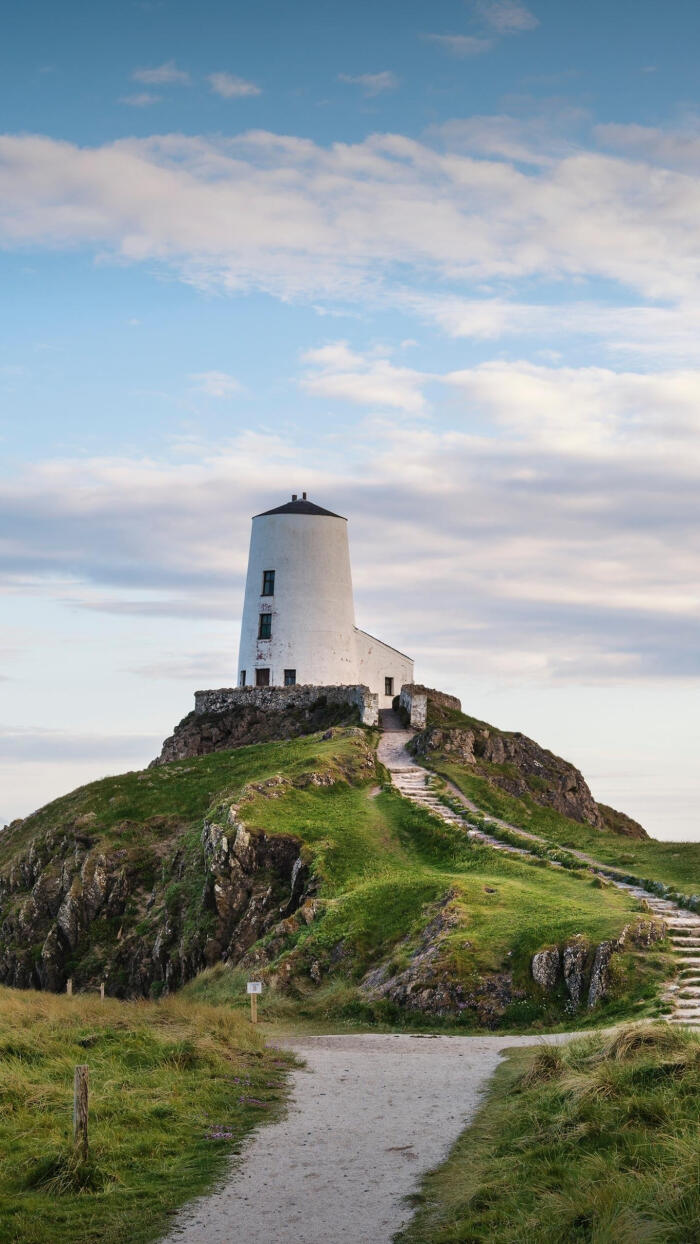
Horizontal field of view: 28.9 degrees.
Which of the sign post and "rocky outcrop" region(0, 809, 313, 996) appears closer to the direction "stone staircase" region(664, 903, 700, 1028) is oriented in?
the sign post

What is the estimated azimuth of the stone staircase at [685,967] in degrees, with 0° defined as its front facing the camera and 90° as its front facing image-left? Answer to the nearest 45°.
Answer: approximately 0°

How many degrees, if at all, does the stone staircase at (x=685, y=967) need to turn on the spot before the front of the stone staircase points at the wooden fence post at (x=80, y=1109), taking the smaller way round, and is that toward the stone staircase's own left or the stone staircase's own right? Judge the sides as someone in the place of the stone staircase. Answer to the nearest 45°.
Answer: approximately 45° to the stone staircase's own right

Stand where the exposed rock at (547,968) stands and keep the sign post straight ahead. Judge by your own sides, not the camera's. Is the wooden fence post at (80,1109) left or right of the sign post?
left

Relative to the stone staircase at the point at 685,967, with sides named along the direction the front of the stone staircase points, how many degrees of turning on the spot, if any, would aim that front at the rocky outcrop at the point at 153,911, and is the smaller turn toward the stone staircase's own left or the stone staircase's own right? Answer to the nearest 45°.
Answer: approximately 135° to the stone staircase's own right

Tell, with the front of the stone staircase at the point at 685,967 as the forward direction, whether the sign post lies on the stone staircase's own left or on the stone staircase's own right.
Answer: on the stone staircase's own right
